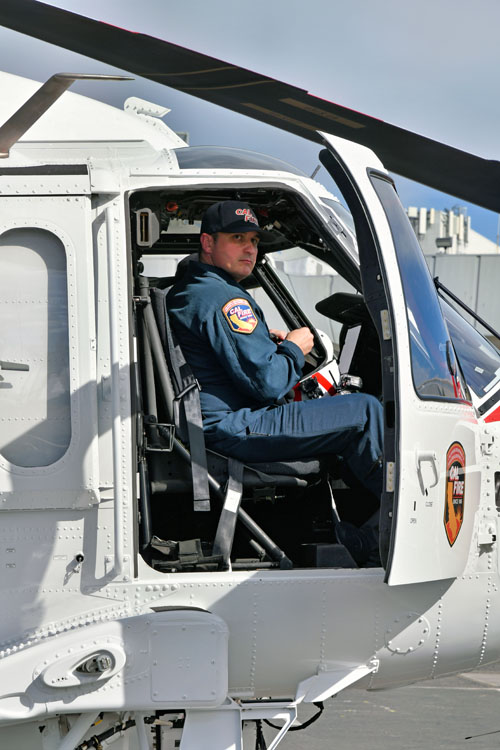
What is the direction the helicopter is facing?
to the viewer's right

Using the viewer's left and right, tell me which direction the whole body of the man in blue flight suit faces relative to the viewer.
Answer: facing to the right of the viewer

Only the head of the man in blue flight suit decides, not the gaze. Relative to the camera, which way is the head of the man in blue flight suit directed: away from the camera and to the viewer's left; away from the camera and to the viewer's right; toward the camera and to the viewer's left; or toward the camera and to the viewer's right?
toward the camera and to the viewer's right
